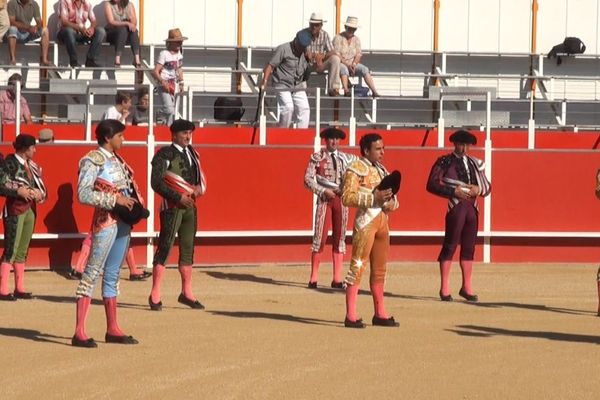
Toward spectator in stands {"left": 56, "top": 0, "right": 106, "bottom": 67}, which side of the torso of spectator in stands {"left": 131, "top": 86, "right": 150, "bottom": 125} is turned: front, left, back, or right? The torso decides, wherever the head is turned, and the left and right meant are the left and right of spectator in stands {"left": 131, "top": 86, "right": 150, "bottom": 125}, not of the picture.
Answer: back

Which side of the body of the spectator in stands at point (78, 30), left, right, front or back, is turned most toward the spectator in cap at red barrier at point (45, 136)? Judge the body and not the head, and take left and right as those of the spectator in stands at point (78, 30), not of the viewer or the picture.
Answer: front

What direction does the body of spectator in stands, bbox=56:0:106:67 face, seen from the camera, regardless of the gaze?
toward the camera

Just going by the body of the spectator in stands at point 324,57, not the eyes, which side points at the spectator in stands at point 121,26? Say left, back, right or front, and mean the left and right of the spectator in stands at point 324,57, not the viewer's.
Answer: right

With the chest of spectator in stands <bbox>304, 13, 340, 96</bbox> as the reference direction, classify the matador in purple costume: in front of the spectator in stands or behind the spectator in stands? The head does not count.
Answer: in front

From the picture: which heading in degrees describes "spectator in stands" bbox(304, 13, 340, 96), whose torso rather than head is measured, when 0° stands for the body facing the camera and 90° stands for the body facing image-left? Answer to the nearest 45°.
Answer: approximately 0°

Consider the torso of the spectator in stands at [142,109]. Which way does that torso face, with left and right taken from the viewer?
facing the viewer and to the right of the viewer

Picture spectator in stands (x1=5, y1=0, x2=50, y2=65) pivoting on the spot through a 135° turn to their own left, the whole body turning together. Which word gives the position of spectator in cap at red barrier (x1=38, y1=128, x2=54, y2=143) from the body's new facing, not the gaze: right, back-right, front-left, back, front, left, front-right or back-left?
back-right

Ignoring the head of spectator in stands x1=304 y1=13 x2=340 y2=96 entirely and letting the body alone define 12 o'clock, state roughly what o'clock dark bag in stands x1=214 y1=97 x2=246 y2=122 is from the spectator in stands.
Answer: The dark bag in stands is roughly at 3 o'clock from the spectator in stands.

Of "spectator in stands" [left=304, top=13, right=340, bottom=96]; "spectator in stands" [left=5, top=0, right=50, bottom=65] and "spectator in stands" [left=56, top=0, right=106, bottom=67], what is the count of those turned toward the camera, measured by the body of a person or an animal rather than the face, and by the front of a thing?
3
